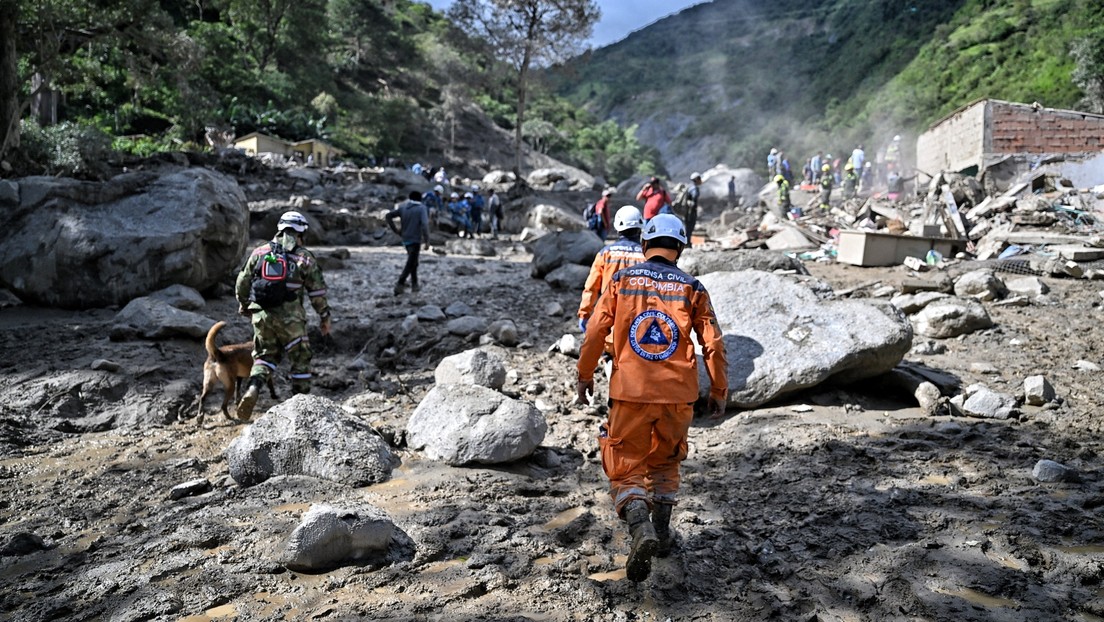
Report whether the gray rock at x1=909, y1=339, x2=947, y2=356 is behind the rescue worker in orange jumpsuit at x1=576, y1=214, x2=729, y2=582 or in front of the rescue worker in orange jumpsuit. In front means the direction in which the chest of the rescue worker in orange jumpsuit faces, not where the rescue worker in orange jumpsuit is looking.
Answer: in front

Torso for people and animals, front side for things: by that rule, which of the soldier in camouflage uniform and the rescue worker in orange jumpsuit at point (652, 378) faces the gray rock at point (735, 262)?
the rescue worker in orange jumpsuit

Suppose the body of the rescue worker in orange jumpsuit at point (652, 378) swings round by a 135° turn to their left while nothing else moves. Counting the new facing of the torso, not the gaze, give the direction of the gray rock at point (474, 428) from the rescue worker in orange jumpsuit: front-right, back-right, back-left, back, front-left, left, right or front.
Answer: right

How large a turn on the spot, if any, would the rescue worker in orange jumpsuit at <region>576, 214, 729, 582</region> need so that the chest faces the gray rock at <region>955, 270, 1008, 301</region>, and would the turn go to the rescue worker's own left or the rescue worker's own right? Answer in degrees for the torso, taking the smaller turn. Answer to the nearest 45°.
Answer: approximately 45° to the rescue worker's own right

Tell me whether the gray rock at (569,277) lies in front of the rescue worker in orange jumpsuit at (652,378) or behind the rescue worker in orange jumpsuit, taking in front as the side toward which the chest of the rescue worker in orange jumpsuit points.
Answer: in front

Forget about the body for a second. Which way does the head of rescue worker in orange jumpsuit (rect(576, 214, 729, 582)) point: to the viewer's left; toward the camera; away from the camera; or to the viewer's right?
away from the camera

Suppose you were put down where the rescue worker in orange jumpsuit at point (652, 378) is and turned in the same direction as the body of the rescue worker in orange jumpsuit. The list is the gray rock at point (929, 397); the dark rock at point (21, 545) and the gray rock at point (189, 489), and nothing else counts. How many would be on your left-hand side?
2

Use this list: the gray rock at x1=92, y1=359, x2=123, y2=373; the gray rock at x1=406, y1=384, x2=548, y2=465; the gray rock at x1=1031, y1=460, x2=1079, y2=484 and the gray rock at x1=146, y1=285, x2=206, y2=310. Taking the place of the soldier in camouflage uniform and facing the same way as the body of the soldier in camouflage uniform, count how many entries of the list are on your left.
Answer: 2

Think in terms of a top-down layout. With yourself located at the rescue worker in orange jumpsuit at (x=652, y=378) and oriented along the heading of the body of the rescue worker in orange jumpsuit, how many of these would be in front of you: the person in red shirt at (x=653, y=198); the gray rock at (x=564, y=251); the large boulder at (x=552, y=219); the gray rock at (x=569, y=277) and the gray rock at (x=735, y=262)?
5

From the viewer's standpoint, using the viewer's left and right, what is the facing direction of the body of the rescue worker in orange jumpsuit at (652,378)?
facing away from the viewer
